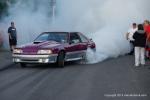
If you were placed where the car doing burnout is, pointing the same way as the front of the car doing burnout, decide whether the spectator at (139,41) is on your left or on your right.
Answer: on your left

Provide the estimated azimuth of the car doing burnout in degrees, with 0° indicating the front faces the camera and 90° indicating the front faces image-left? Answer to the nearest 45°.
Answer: approximately 45°
